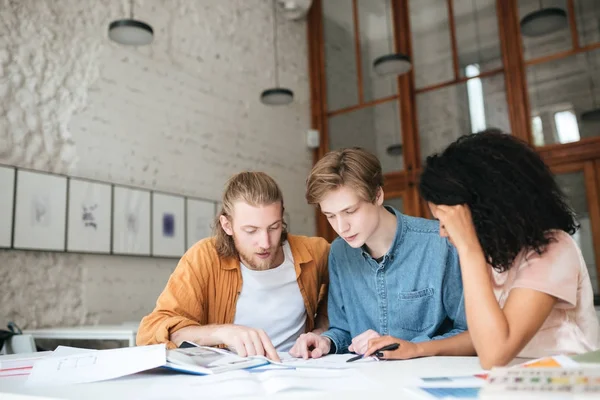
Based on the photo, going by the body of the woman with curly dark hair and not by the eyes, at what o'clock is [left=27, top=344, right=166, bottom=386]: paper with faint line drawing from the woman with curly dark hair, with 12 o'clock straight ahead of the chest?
The paper with faint line drawing is roughly at 11 o'clock from the woman with curly dark hair.

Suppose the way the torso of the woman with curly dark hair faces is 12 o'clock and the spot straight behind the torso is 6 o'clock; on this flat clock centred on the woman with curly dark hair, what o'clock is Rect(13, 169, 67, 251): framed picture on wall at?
The framed picture on wall is roughly at 1 o'clock from the woman with curly dark hair.

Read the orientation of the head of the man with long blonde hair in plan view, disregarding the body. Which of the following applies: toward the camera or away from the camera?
toward the camera

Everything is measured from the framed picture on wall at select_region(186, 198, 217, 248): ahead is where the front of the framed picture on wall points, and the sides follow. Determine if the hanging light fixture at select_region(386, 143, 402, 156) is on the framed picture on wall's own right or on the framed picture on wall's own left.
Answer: on the framed picture on wall's own left

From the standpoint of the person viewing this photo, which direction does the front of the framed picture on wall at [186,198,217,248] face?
facing the viewer and to the right of the viewer

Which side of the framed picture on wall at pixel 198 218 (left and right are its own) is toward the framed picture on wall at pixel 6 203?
right

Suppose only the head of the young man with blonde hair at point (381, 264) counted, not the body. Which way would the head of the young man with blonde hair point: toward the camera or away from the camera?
toward the camera

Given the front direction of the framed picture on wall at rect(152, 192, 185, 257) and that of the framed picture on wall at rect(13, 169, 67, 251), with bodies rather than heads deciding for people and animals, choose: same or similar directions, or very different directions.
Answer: same or similar directions

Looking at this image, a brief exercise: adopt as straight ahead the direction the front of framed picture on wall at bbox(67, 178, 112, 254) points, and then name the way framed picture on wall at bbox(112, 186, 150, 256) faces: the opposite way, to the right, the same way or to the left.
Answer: the same way

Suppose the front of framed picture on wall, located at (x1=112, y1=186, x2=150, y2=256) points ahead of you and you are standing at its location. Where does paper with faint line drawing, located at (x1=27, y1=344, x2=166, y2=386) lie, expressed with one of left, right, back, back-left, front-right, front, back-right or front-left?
front-right

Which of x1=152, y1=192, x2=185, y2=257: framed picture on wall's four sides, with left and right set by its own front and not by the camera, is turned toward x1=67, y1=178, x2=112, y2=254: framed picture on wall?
right

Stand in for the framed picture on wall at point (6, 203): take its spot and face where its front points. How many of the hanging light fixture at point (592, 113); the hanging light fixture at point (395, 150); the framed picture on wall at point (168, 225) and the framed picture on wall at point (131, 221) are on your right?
0

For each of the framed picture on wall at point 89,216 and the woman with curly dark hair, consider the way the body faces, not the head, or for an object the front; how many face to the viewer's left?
1

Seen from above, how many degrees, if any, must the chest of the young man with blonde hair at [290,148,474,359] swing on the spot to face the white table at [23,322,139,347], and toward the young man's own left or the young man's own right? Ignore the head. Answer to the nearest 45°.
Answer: approximately 90° to the young man's own right

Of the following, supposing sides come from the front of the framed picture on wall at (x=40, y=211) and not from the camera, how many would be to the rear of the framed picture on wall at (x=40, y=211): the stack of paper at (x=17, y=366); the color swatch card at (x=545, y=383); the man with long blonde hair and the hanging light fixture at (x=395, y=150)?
0

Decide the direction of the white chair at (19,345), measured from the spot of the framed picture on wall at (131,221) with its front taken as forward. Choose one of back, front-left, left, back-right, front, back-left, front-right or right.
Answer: right

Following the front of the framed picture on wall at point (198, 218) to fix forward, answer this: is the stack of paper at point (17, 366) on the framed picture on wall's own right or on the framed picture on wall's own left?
on the framed picture on wall's own right

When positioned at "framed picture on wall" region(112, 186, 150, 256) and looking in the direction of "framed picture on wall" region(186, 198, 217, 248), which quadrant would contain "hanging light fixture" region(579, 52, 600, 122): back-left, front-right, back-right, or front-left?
front-right

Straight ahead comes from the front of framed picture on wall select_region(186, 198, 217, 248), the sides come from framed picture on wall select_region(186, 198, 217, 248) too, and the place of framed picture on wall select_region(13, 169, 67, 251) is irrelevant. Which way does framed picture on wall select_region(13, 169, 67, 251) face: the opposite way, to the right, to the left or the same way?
the same way

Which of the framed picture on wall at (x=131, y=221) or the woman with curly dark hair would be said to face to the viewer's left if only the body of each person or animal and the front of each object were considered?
the woman with curly dark hair

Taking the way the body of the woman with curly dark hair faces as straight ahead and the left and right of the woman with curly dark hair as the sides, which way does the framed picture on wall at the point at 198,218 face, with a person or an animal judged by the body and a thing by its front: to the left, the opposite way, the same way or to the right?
the opposite way
